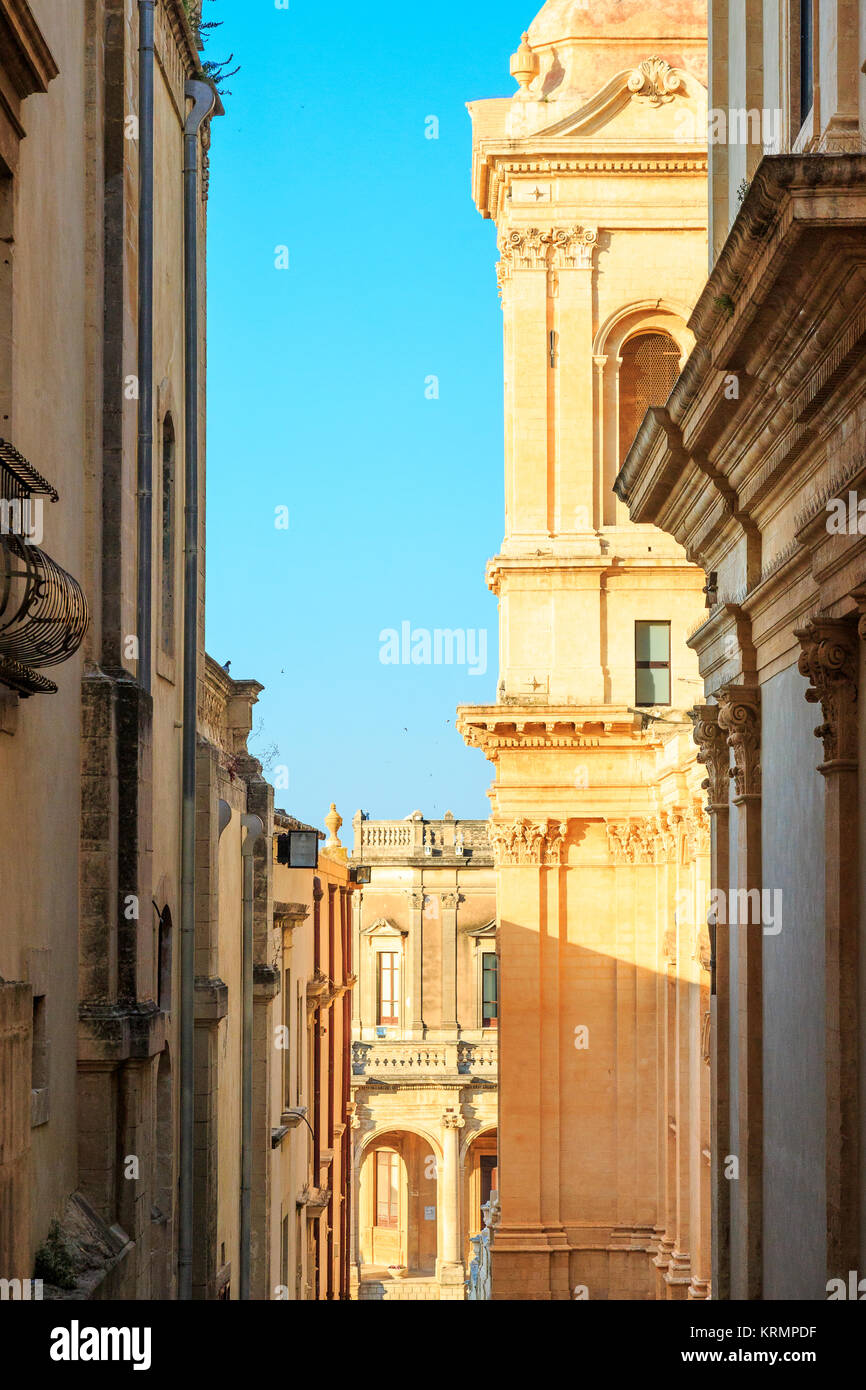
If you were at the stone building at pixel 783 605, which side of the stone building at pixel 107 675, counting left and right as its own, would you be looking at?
front

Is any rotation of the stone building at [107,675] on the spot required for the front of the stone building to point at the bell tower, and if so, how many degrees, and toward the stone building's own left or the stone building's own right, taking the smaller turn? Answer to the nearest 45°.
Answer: approximately 90° to the stone building's own left

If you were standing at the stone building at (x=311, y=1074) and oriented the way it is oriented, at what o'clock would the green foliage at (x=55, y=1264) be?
The green foliage is roughly at 3 o'clock from the stone building.

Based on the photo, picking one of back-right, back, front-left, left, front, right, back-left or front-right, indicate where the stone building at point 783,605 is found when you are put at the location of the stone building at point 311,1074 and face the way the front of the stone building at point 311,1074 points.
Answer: right

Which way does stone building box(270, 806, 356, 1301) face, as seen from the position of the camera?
facing to the right of the viewer

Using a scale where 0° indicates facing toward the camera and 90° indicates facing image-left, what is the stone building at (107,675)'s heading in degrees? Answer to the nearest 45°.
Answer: approximately 270°
